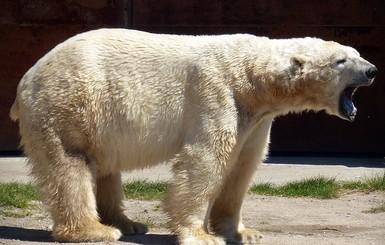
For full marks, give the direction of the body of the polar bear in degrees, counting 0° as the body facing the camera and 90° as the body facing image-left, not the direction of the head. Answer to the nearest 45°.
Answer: approximately 270°
